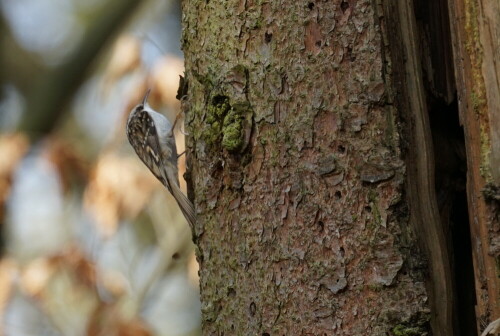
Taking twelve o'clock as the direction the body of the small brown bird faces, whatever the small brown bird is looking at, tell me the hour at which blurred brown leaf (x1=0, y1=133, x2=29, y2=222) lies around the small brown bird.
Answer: The blurred brown leaf is roughly at 7 o'clock from the small brown bird.

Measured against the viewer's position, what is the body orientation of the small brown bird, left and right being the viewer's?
facing to the right of the viewer

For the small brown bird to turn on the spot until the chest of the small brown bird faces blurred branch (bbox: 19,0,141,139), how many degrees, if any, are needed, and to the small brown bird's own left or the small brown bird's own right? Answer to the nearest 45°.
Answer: approximately 135° to the small brown bird's own left

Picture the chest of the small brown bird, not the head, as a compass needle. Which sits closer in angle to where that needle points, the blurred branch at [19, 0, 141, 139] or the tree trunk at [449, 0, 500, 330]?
the tree trunk

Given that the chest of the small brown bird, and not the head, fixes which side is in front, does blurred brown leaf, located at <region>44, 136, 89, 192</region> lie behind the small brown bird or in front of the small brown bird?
behind
